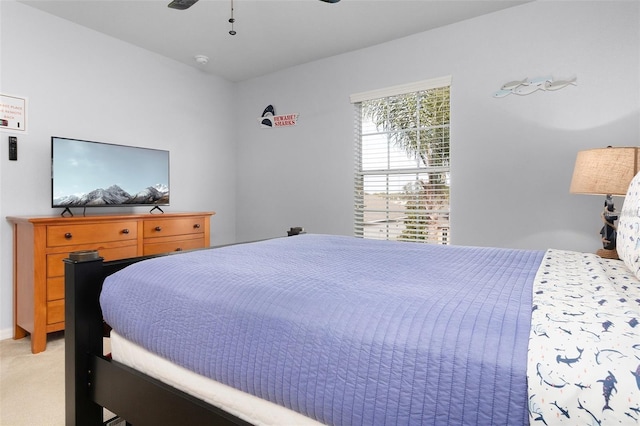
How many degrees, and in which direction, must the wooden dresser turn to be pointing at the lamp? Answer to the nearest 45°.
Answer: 0° — it already faces it

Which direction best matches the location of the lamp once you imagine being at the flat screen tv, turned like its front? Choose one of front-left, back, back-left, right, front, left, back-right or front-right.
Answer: front

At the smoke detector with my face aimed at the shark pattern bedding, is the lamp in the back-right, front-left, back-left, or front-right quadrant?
front-left

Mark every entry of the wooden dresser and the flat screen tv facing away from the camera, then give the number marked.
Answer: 0

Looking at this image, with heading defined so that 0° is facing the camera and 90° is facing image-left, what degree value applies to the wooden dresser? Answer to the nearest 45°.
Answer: approximately 315°

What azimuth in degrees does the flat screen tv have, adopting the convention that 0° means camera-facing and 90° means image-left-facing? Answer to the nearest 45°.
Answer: approximately 315°

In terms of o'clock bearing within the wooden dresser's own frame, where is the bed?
The bed is roughly at 1 o'clock from the wooden dresser.

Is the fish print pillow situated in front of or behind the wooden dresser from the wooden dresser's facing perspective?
in front

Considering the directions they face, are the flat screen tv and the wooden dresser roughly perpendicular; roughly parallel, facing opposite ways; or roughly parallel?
roughly parallel

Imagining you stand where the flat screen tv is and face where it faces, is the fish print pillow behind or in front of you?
in front

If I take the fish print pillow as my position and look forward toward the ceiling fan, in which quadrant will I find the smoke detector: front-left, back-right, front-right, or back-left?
front-right
